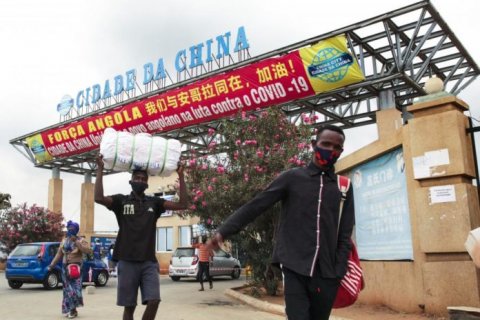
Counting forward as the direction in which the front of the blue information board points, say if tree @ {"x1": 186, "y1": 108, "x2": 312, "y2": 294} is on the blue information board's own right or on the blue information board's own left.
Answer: on the blue information board's own right

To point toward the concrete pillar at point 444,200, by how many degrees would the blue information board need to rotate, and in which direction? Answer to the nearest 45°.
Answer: approximately 90° to its left

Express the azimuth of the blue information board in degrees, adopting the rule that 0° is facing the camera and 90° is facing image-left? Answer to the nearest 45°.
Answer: approximately 45°

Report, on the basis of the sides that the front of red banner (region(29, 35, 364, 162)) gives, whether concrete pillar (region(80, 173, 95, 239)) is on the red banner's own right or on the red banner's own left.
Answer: on the red banner's own right

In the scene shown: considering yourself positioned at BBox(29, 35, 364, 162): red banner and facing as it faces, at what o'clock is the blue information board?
The blue information board is roughly at 10 o'clock from the red banner.

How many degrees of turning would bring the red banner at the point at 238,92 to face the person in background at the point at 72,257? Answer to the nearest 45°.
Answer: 0° — it already faces them

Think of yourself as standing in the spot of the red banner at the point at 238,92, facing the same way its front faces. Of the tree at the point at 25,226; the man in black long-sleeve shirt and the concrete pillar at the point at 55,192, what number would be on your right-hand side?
2
